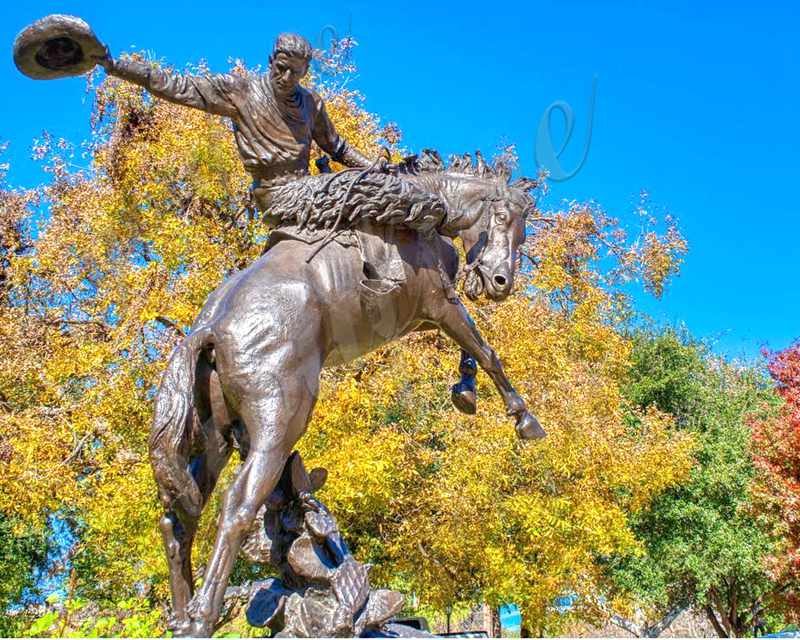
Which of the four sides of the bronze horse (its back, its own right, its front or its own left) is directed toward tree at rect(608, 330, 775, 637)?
front

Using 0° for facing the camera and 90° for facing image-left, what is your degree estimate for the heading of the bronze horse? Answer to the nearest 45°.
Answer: approximately 225°

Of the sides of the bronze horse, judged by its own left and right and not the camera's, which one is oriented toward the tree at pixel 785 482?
front
